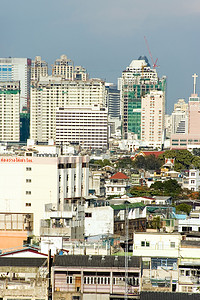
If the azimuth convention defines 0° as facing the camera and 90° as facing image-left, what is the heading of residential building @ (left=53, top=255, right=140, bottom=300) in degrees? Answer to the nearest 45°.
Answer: approximately 0°

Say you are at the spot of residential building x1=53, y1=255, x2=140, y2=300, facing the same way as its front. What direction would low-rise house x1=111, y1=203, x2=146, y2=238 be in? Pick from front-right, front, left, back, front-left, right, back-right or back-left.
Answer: back

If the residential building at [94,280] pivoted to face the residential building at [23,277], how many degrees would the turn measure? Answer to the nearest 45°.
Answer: approximately 90° to its right
